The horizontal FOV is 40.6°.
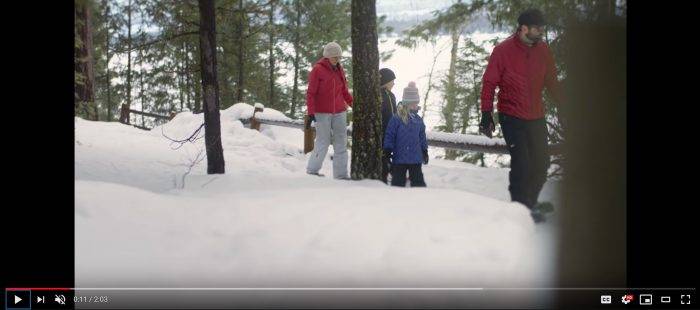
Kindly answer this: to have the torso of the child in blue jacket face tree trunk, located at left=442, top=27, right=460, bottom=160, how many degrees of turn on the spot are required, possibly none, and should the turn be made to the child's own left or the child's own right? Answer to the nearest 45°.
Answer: approximately 135° to the child's own left

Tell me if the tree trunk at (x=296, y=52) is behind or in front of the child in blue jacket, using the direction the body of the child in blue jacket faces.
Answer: behind

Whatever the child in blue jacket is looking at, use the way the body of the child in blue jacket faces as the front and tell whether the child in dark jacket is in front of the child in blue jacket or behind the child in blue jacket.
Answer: behind

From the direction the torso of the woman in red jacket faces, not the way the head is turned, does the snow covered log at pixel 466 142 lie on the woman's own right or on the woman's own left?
on the woman's own left

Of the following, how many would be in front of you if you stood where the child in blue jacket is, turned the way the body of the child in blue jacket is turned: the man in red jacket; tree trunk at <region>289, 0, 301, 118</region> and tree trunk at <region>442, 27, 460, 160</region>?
1

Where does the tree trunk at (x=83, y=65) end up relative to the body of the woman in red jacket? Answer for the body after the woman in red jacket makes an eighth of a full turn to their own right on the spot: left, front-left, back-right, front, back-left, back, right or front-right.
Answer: right

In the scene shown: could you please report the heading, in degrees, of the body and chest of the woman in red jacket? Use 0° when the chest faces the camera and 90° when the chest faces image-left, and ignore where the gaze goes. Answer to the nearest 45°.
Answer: approximately 315°

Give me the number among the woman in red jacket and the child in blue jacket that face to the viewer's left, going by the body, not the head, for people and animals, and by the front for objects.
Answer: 0
